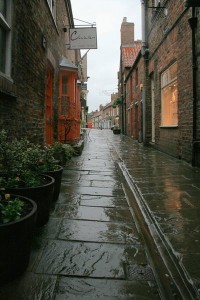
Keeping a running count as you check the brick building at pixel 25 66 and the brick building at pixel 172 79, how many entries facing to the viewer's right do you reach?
1

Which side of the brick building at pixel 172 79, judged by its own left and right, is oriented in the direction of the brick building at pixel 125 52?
right

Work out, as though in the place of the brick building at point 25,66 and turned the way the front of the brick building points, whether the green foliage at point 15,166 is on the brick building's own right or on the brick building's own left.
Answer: on the brick building's own right

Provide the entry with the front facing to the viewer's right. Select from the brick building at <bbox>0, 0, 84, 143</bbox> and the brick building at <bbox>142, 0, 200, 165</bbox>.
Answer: the brick building at <bbox>0, 0, 84, 143</bbox>

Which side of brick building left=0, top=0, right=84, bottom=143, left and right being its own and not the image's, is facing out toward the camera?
right

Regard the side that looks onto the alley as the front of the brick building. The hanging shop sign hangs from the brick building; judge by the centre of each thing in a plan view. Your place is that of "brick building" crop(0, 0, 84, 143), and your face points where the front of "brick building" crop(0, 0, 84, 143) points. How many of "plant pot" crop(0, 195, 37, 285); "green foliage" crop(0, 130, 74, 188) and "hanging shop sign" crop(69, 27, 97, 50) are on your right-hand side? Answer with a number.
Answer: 2

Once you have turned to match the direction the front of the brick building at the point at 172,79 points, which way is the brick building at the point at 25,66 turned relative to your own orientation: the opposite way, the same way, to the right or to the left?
the opposite way

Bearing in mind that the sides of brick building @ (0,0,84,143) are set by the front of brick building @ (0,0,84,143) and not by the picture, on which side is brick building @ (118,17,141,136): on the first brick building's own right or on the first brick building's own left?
on the first brick building's own left

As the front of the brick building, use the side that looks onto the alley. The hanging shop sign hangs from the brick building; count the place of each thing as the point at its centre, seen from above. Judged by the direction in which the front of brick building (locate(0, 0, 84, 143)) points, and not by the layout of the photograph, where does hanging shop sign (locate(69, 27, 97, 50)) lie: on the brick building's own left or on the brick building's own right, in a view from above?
on the brick building's own left

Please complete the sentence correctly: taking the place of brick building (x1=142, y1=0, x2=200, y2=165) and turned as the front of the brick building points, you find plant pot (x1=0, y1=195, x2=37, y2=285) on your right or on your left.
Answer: on your left

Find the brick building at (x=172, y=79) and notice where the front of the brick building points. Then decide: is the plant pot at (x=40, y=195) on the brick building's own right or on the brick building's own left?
on the brick building's own left

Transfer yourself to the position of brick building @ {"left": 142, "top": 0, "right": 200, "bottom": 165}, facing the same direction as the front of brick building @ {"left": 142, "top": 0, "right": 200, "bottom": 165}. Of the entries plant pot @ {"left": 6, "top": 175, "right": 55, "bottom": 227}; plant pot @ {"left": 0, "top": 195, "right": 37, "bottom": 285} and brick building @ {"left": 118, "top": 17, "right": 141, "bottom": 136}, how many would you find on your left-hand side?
2

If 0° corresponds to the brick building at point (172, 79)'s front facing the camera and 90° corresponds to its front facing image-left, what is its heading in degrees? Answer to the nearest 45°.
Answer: approximately 90°
